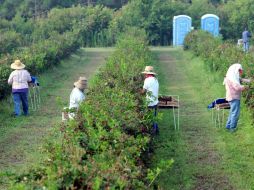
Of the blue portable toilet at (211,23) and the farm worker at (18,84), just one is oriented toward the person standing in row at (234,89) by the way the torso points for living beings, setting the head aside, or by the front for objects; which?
the blue portable toilet

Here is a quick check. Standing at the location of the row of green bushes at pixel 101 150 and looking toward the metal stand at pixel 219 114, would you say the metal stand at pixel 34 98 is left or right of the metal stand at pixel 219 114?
left

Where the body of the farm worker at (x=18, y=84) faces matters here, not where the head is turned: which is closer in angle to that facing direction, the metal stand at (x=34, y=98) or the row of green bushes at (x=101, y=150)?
the metal stand

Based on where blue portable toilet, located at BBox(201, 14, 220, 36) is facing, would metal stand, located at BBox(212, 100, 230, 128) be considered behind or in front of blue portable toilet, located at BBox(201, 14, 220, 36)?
in front

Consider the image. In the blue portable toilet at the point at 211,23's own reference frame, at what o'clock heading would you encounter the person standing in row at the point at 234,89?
The person standing in row is roughly at 12 o'clock from the blue portable toilet.

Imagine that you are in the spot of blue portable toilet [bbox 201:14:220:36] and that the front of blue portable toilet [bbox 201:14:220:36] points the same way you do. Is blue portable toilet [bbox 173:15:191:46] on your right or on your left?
on your right

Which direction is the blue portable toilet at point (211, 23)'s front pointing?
toward the camera

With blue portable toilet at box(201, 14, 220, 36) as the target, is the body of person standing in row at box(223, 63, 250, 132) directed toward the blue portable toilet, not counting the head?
no
